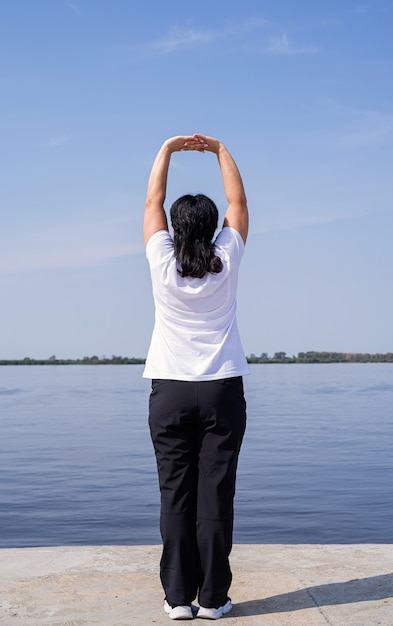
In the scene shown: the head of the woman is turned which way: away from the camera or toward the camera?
away from the camera

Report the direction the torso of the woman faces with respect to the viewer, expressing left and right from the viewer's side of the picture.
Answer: facing away from the viewer
